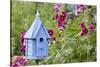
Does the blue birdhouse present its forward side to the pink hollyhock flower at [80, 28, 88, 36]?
no

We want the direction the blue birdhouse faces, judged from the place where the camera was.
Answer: facing the viewer and to the right of the viewer
